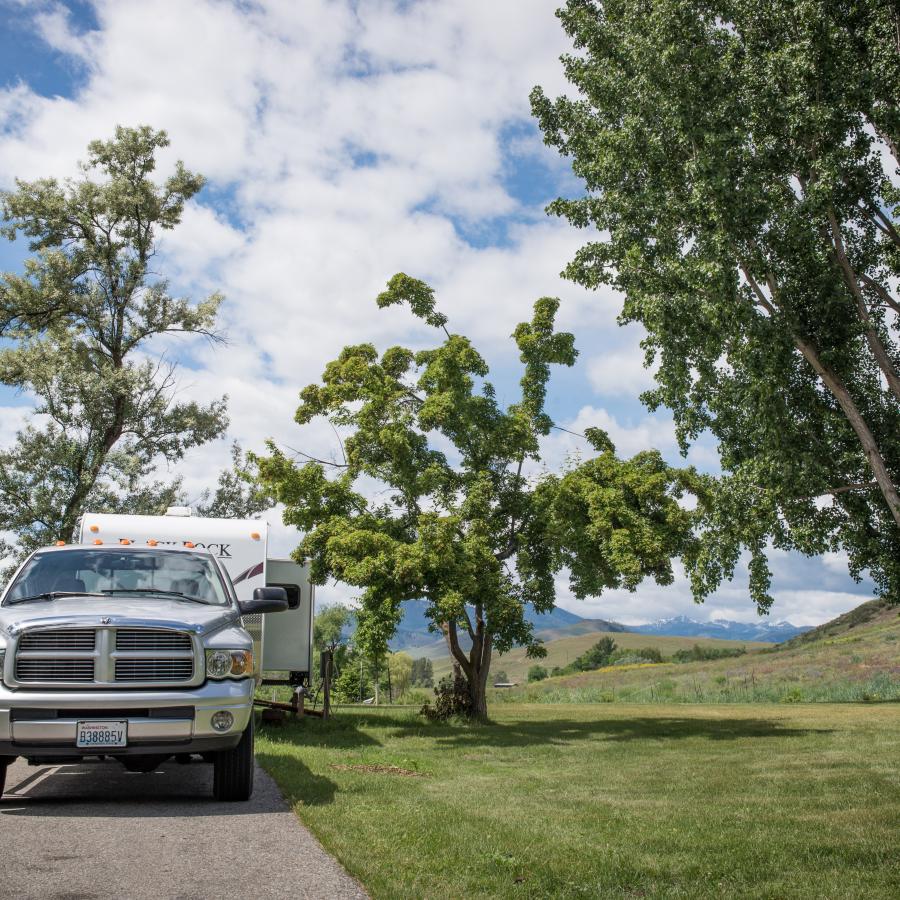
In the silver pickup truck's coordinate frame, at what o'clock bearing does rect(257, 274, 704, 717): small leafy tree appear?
The small leafy tree is roughly at 7 o'clock from the silver pickup truck.

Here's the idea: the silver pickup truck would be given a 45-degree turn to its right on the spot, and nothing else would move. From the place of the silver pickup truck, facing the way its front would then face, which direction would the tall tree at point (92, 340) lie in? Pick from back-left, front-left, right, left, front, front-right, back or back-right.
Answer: back-right

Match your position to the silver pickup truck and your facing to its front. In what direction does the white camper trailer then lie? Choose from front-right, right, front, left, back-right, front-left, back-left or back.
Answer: back

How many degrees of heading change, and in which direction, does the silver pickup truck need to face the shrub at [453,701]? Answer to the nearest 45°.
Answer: approximately 135° to its left

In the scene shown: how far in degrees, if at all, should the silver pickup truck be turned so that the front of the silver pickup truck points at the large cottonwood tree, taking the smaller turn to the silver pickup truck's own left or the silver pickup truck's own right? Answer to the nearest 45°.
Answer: approximately 135° to the silver pickup truck's own left

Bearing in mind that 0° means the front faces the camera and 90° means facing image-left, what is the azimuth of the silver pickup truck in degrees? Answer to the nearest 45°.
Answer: approximately 0°
